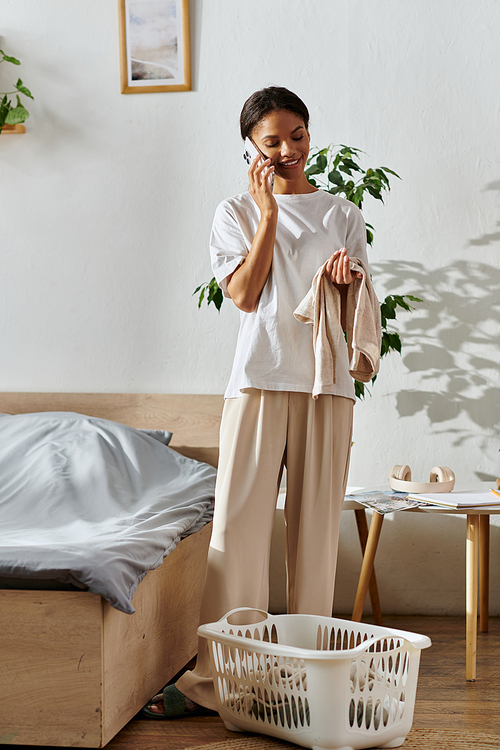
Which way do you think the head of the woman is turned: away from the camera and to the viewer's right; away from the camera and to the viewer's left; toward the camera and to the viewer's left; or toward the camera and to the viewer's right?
toward the camera and to the viewer's right

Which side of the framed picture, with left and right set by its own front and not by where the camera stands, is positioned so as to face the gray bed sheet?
front

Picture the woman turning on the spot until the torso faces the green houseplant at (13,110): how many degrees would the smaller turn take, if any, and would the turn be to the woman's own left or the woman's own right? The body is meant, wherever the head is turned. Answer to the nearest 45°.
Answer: approximately 135° to the woman's own right

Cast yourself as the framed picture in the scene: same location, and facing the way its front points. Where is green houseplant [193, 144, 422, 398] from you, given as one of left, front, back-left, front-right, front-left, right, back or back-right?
front-left

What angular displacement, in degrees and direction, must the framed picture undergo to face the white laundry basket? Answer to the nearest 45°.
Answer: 0° — it already faces it

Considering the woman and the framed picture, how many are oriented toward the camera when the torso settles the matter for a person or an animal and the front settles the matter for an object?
2

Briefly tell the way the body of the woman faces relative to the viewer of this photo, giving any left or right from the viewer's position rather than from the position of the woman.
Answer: facing the viewer

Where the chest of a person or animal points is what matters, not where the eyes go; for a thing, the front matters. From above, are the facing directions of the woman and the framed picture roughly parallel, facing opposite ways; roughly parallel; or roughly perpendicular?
roughly parallel

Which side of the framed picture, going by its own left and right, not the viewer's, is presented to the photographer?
front

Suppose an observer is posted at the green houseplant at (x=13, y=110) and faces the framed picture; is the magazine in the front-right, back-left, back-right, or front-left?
front-right

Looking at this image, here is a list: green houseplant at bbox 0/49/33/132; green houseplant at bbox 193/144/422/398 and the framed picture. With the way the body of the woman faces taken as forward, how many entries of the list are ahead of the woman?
0
